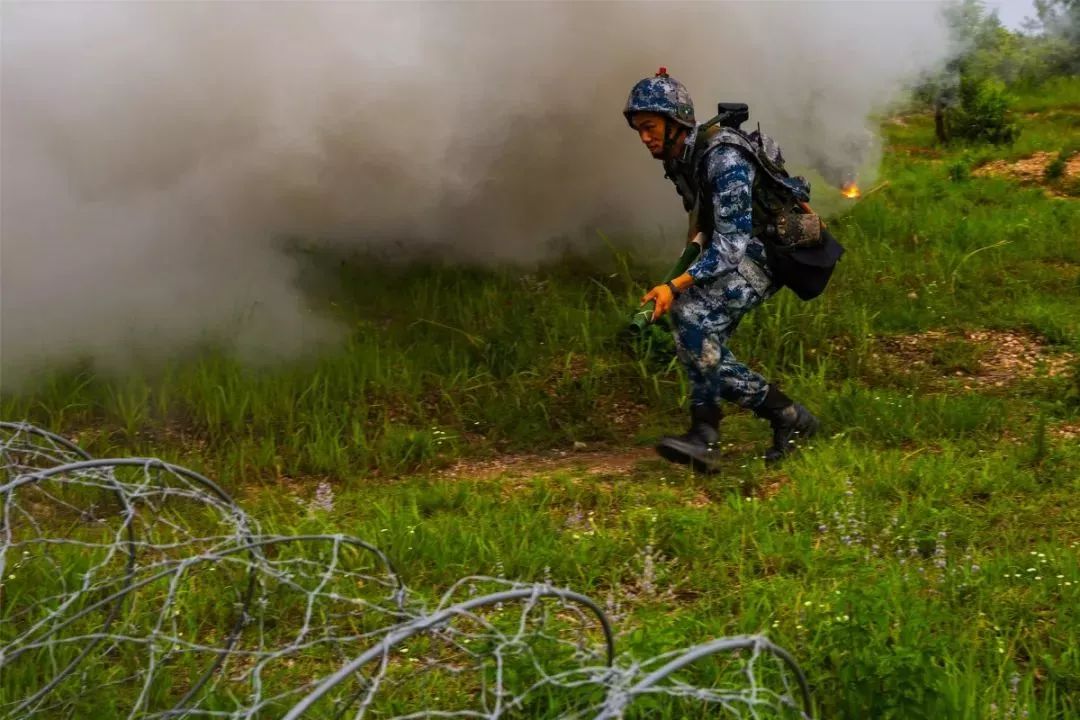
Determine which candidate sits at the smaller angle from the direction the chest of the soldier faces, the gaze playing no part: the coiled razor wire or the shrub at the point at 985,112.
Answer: the coiled razor wire

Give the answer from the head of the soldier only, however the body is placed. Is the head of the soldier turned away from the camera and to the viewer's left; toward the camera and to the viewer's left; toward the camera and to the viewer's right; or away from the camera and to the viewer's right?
toward the camera and to the viewer's left

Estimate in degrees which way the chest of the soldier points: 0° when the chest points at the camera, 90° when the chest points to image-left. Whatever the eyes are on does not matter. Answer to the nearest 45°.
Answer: approximately 90°

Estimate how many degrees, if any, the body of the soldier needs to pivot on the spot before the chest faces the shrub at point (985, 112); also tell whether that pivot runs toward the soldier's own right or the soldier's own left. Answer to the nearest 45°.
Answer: approximately 90° to the soldier's own right
